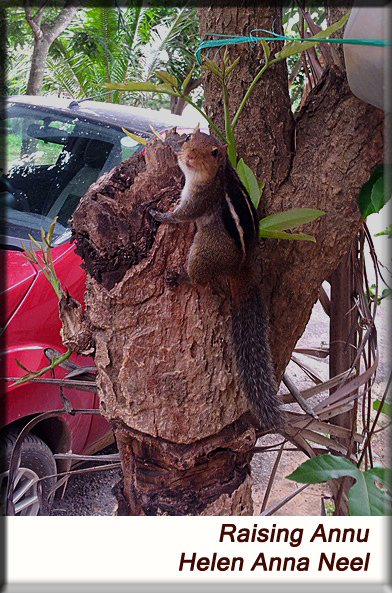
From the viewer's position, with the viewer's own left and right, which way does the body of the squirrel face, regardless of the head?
facing to the left of the viewer
